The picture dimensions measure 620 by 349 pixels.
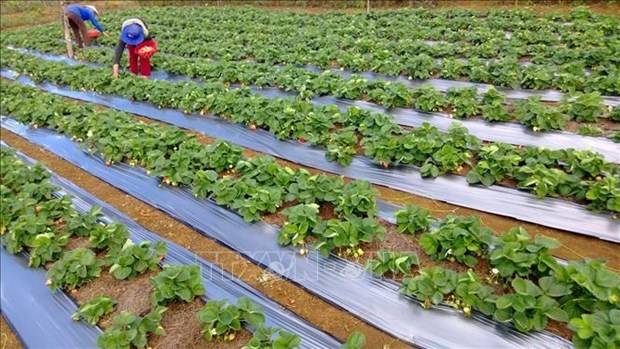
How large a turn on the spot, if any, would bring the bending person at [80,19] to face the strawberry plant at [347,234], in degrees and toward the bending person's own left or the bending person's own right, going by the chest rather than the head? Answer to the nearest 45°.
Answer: approximately 90° to the bending person's own right

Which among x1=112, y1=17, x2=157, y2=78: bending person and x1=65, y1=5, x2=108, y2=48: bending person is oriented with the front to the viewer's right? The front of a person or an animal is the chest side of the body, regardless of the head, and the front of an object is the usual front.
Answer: x1=65, y1=5, x2=108, y2=48: bending person

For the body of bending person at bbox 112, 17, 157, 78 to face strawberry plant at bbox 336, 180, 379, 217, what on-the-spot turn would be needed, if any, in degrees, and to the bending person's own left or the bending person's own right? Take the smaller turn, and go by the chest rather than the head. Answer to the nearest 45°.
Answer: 0° — they already face it

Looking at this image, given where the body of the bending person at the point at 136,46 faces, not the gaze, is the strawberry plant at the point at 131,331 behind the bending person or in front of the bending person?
in front

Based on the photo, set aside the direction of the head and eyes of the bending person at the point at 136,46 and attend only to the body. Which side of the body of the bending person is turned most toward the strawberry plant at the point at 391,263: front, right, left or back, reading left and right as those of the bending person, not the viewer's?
front

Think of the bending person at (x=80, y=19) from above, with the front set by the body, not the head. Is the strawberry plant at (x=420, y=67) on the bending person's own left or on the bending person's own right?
on the bending person's own right

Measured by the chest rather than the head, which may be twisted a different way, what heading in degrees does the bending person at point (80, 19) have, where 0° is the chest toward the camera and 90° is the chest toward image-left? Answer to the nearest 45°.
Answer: approximately 270°

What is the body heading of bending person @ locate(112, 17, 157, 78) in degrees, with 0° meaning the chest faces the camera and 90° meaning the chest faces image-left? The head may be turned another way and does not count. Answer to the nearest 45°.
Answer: approximately 0°

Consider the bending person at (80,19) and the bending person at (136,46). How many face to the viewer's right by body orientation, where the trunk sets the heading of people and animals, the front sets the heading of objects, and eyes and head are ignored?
1
